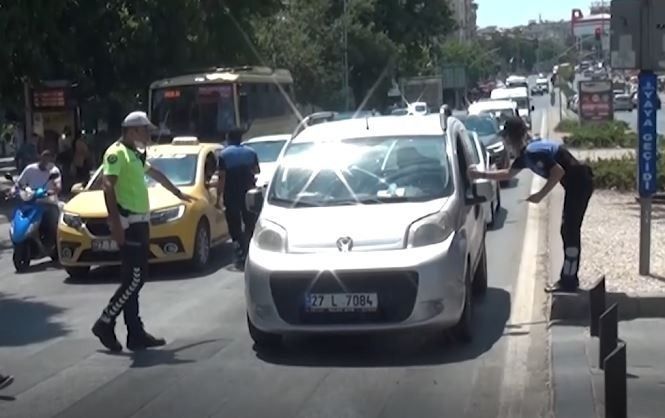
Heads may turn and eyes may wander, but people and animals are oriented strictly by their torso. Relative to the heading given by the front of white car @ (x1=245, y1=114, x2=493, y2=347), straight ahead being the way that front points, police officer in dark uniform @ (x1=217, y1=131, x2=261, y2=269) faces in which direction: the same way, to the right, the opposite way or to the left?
the opposite way

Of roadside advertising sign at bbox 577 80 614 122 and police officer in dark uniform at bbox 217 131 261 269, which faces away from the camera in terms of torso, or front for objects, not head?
the police officer in dark uniform

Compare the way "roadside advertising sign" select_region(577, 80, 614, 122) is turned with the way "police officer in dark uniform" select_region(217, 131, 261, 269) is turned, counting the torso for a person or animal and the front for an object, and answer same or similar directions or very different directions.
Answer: very different directions

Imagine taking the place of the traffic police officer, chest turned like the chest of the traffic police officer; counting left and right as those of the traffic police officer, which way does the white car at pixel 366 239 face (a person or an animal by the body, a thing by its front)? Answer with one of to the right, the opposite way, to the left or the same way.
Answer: to the right

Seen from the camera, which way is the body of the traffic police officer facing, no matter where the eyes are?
to the viewer's right

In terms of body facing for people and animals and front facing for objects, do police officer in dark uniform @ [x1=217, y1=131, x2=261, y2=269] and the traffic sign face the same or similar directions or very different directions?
very different directions

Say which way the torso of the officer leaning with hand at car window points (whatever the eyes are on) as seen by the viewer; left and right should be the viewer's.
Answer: facing to the left of the viewer

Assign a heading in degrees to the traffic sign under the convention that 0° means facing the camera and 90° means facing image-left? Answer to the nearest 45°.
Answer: approximately 0°

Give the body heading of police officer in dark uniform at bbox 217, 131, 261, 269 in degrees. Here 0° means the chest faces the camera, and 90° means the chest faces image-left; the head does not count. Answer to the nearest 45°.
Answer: approximately 180°
